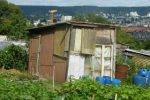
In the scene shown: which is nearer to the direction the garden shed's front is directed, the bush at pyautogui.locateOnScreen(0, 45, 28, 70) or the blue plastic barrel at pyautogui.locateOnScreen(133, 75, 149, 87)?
the blue plastic barrel

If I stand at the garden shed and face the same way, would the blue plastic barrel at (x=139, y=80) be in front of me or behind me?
in front

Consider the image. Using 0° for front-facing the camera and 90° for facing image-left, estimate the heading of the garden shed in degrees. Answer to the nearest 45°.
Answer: approximately 315°

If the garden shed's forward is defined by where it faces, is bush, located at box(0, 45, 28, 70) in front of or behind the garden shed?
behind
